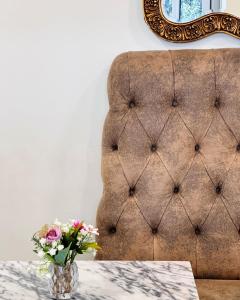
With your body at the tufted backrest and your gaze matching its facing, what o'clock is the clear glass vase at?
The clear glass vase is roughly at 1 o'clock from the tufted backrest.

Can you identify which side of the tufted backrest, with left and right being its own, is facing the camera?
front

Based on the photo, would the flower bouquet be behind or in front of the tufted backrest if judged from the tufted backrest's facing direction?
in front

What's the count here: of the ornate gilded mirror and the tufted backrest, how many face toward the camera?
2

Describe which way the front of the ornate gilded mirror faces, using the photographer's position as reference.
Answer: facing the viewer

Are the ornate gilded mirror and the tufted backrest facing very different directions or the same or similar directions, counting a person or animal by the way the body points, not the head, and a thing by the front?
same or similar directions

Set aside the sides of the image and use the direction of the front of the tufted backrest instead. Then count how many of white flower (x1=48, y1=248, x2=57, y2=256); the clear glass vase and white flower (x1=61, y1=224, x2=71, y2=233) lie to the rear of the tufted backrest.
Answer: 0
